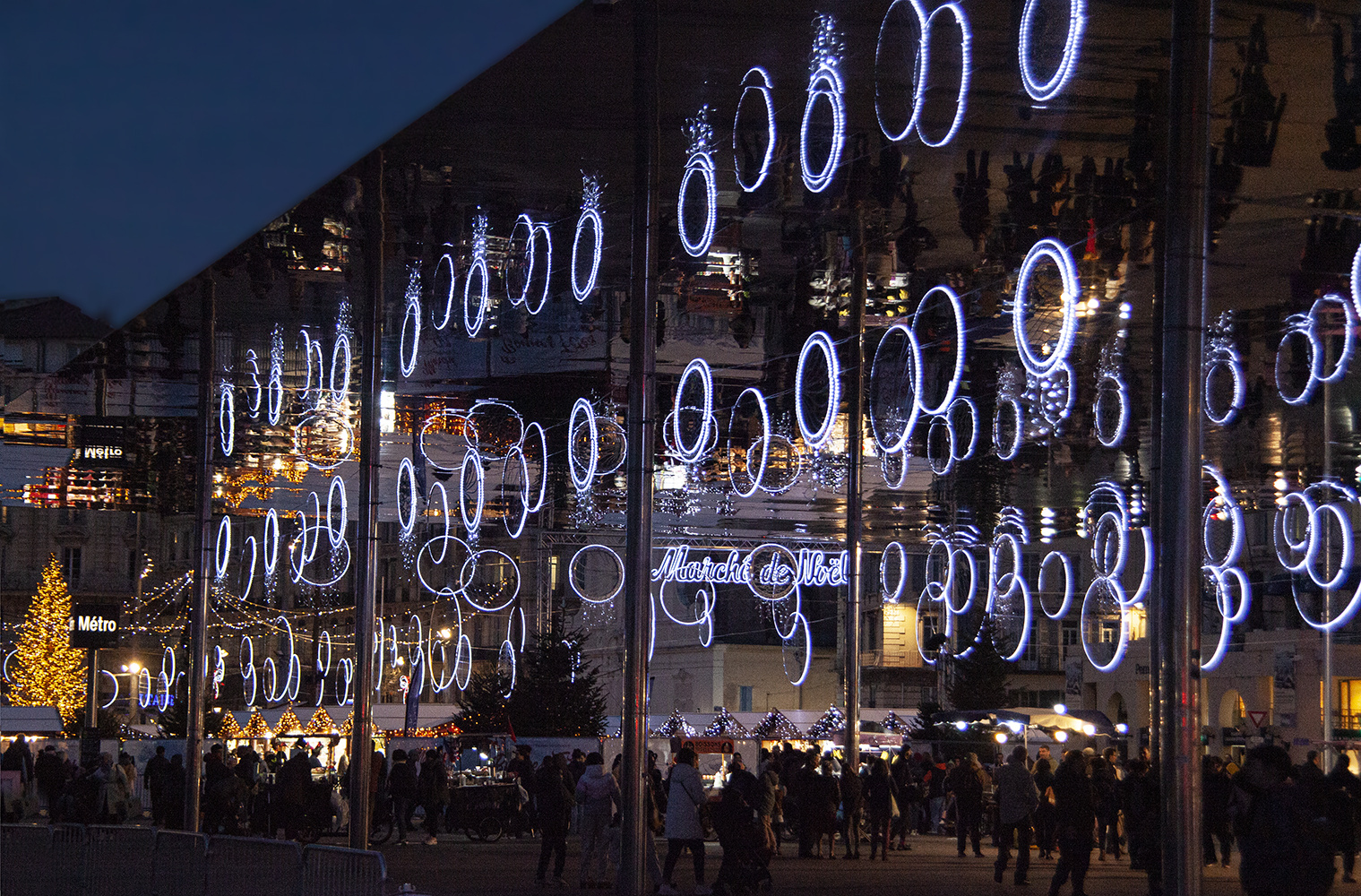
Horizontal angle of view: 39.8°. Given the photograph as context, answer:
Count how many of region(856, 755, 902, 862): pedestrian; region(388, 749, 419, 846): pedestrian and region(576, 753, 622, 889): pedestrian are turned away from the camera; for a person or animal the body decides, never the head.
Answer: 3

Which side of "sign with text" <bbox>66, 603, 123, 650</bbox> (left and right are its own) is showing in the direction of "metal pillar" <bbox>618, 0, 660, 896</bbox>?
front

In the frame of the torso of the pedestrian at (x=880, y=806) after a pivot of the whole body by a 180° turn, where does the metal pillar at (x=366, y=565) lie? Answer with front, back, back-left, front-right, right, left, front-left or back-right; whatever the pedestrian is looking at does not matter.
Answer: front-right

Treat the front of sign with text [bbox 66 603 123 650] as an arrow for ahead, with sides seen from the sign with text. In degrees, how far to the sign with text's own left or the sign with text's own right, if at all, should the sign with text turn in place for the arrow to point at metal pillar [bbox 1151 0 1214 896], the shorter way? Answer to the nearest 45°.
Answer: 0° — it already faces it

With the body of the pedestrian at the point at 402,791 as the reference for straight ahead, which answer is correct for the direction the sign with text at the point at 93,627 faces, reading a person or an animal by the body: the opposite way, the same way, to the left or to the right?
the opposite way

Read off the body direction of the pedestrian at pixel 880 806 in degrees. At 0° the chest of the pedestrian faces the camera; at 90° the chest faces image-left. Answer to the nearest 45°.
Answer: approximately 180°

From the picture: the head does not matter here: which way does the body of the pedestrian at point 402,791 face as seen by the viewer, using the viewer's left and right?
facing away from the viewer

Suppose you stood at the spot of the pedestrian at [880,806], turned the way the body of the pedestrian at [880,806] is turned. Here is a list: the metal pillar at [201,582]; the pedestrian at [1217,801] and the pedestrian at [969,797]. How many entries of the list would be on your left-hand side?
1

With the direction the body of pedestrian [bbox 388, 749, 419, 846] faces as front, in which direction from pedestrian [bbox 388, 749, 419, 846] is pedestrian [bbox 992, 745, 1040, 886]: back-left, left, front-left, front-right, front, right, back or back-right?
back-right

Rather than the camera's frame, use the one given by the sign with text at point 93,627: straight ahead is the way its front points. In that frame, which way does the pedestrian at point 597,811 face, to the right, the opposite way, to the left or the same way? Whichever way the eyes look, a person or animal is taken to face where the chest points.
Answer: the opposite way

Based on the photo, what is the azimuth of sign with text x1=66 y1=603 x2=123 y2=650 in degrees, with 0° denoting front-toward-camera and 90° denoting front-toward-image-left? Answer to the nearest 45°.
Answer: approximately 0°

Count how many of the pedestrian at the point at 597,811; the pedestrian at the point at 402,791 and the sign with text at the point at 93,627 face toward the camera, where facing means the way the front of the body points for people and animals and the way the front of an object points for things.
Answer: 1

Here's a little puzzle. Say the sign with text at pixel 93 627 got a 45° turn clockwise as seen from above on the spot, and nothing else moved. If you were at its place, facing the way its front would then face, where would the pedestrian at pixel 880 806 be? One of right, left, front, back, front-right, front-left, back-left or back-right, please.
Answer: left

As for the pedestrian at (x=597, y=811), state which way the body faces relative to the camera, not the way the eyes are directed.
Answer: away from the camera
